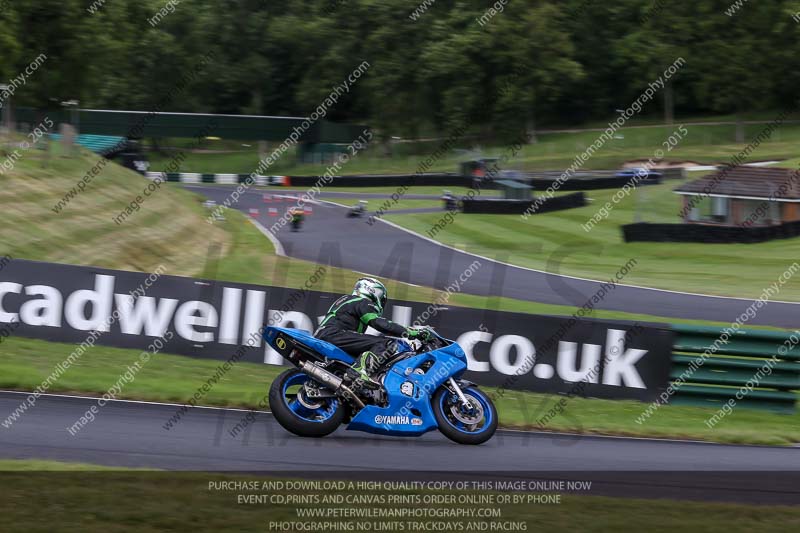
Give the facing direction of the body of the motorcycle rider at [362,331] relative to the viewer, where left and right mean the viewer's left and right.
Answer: facing to the right of the viewer

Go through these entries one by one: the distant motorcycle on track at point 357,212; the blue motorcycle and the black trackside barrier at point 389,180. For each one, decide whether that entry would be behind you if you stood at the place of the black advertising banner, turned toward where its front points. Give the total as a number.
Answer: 2

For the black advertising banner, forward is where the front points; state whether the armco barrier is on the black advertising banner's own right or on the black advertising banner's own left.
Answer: on the black advertising banner's own left

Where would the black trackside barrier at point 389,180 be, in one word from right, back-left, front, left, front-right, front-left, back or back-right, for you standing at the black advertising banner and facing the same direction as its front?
back

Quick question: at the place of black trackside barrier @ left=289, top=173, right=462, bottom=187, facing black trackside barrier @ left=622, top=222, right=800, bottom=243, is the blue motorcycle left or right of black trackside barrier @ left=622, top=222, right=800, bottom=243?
right

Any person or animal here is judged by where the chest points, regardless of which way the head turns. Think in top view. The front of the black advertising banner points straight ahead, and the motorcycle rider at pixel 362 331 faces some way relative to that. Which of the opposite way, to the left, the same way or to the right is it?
to the left

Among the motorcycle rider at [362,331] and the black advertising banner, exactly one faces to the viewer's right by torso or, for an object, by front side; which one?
the motorcycle rider

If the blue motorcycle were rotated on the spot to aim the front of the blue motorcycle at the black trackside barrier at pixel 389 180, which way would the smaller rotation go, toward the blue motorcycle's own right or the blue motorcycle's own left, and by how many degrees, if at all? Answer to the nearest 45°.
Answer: approximately 90° to the blue motorcycle's own left

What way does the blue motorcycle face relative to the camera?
to the viewer's right

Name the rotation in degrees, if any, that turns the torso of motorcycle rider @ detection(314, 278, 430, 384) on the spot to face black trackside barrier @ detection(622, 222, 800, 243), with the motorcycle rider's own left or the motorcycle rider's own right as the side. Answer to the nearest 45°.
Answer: approximately 45° to the motorcycle rider's own left

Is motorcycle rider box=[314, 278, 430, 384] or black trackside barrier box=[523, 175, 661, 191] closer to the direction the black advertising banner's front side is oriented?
the motorcycle rider

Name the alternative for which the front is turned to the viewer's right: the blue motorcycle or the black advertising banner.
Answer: the blue motorcycle

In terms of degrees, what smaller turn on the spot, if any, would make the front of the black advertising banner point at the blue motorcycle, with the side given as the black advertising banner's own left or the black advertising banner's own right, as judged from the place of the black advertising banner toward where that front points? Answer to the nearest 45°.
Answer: approximately 45° to the black advertising banner's own left
